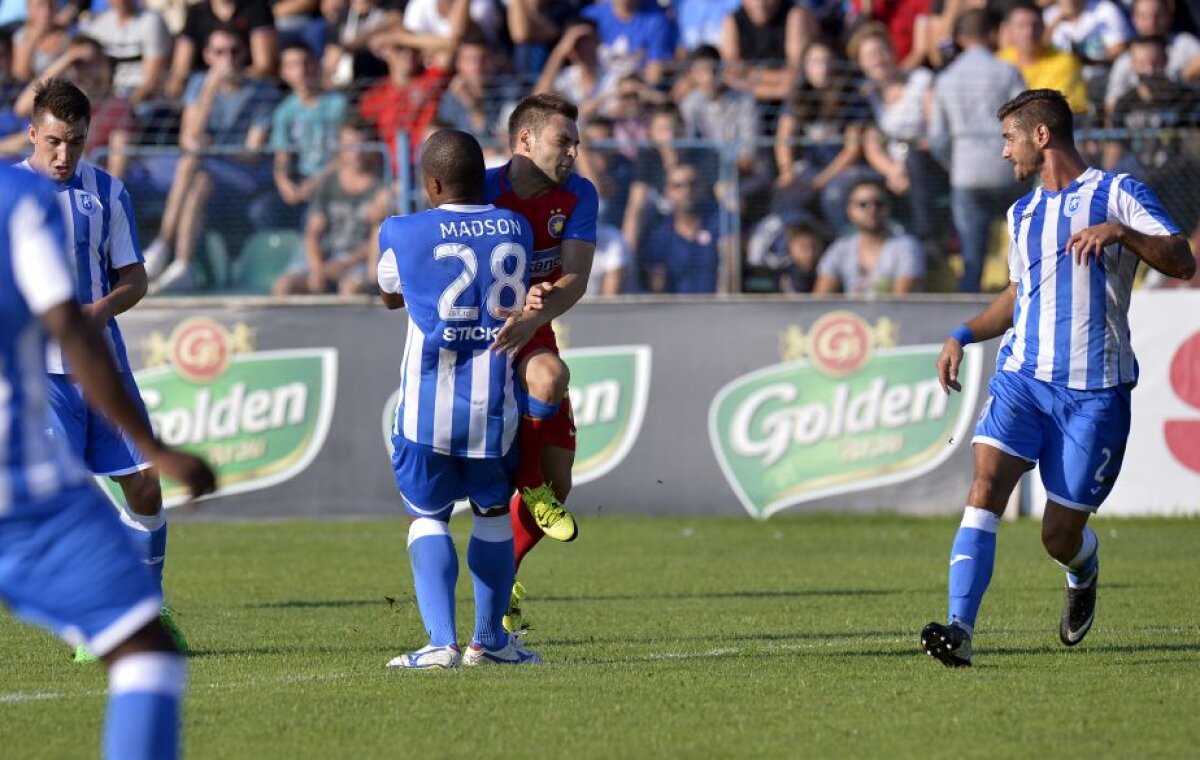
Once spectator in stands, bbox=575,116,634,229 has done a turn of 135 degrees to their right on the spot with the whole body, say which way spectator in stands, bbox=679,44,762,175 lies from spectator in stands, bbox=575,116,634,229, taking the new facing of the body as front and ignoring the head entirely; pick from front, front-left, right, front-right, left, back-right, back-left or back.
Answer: right

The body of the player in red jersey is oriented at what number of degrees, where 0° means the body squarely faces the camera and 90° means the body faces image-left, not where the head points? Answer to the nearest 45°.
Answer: approximately 0°

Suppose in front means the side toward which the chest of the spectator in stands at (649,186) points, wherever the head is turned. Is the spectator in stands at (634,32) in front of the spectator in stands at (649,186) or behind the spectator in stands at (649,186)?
behind

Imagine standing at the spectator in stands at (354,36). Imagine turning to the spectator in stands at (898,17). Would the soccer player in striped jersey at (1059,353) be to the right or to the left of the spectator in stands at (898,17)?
right

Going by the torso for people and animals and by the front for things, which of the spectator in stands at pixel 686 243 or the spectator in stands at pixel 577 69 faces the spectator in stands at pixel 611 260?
the spectator in stands at pixel 577 69

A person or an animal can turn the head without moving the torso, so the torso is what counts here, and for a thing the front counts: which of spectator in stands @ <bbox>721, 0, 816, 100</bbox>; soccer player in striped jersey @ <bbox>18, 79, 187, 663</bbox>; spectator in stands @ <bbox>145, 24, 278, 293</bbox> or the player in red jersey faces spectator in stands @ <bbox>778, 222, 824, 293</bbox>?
spectator in stands @ <bbox>721, 0, 816, 100</bbox>

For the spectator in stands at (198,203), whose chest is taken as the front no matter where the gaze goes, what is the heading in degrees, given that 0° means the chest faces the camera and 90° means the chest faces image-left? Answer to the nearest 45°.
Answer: approximately 45°

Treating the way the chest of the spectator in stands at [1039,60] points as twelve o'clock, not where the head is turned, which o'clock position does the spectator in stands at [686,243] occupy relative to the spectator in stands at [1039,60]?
the spectator in stands at [686,243] is roughly at 2 o'clock from the spectator in stands at [1039,60].
